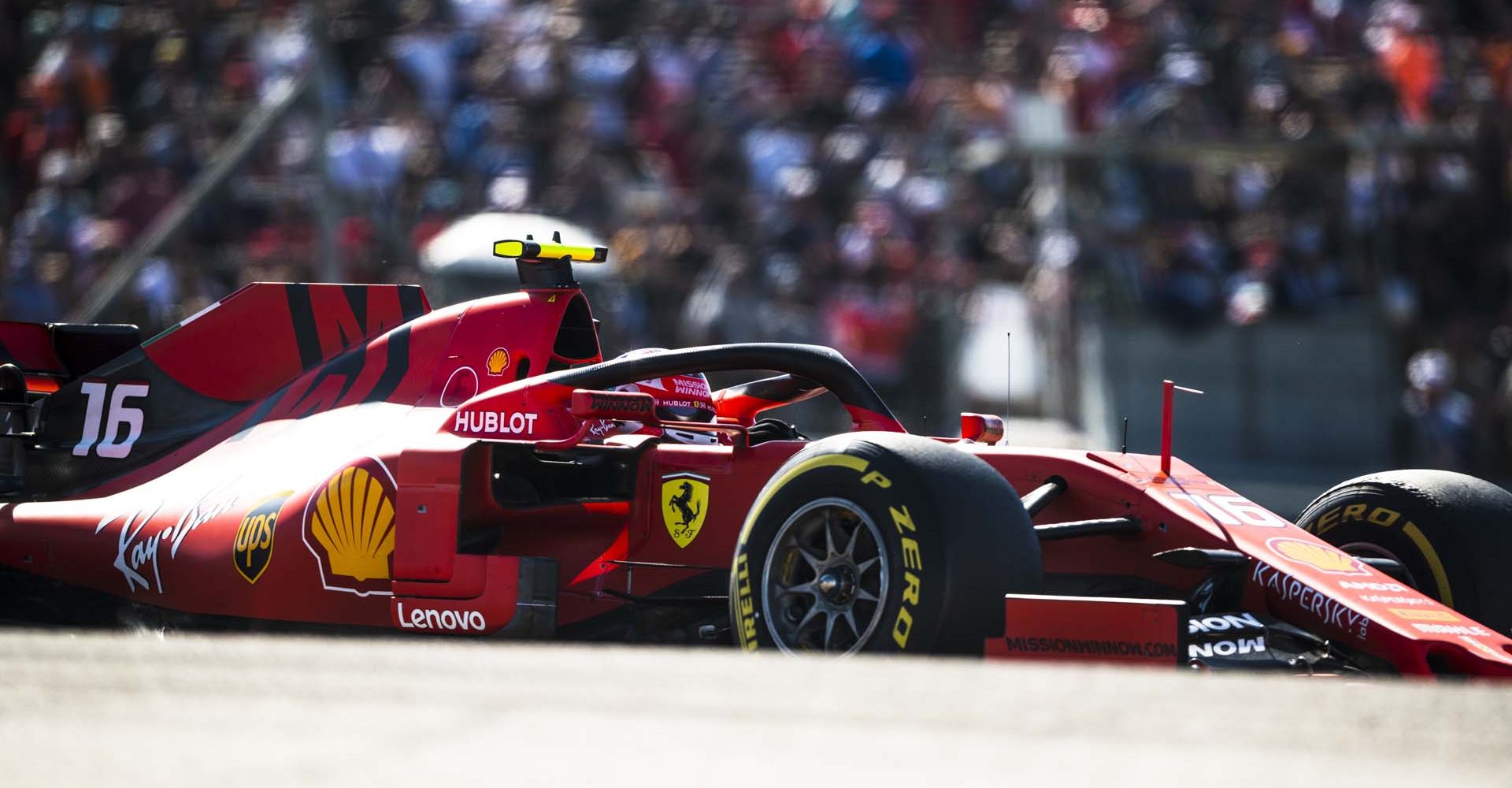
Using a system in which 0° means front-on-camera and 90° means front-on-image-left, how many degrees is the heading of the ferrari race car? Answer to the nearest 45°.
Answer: approximately 315°
